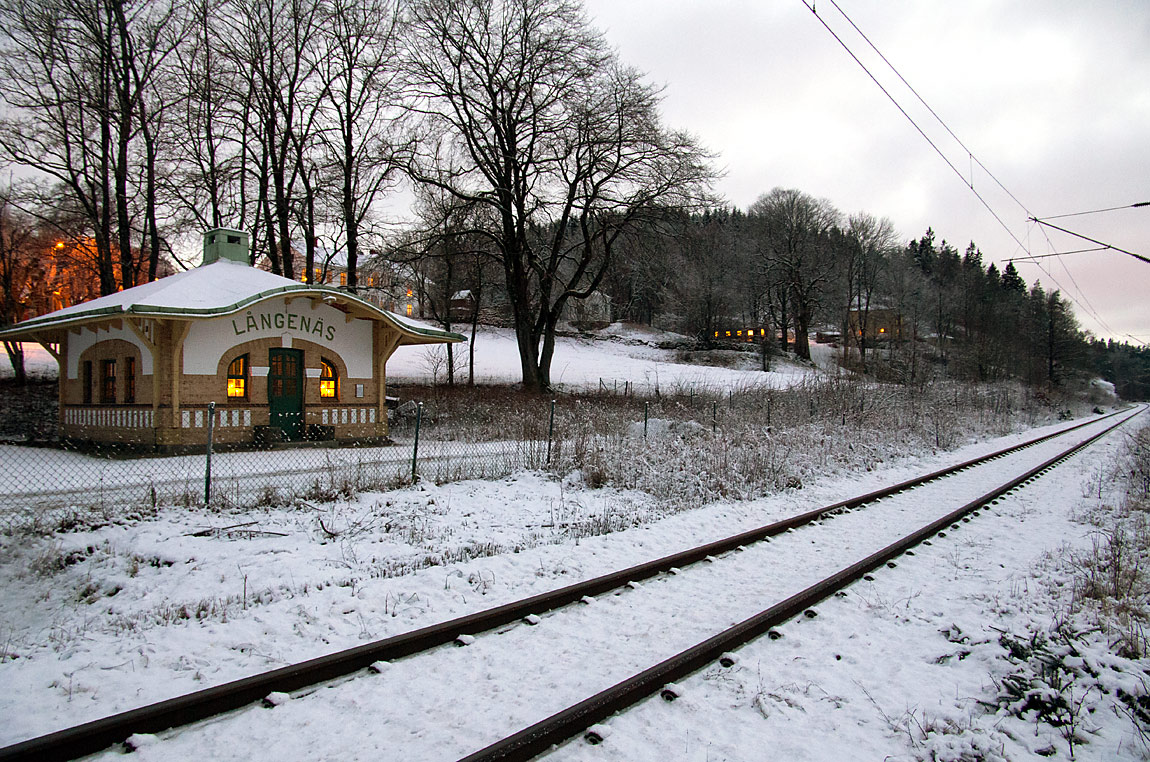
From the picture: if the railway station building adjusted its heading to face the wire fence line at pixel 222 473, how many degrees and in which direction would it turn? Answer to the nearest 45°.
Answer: approximately 45° to its right

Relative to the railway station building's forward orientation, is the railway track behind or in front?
in front

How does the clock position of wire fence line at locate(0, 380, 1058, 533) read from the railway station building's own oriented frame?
The wire fence line is roughly at 12 o'clock from the railway station building.

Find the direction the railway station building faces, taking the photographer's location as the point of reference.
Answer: facing the viewer and to the right of the viewer
